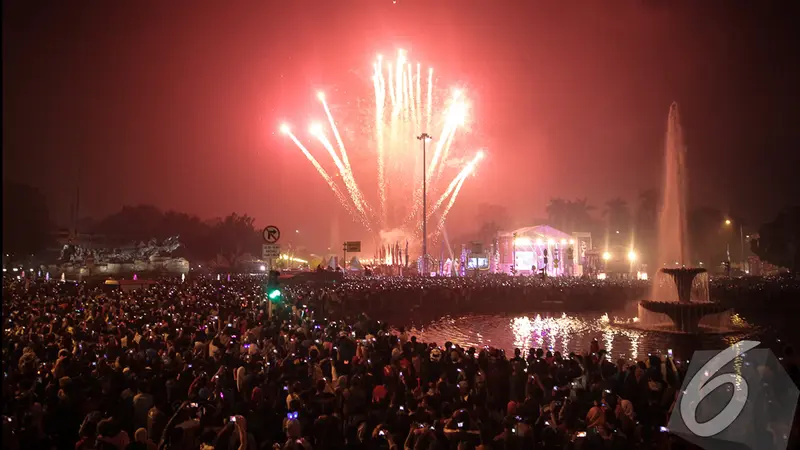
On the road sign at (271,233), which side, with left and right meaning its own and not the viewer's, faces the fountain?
left

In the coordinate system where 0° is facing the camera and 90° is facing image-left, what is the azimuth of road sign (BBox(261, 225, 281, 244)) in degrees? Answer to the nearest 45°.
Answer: approximately 0°
